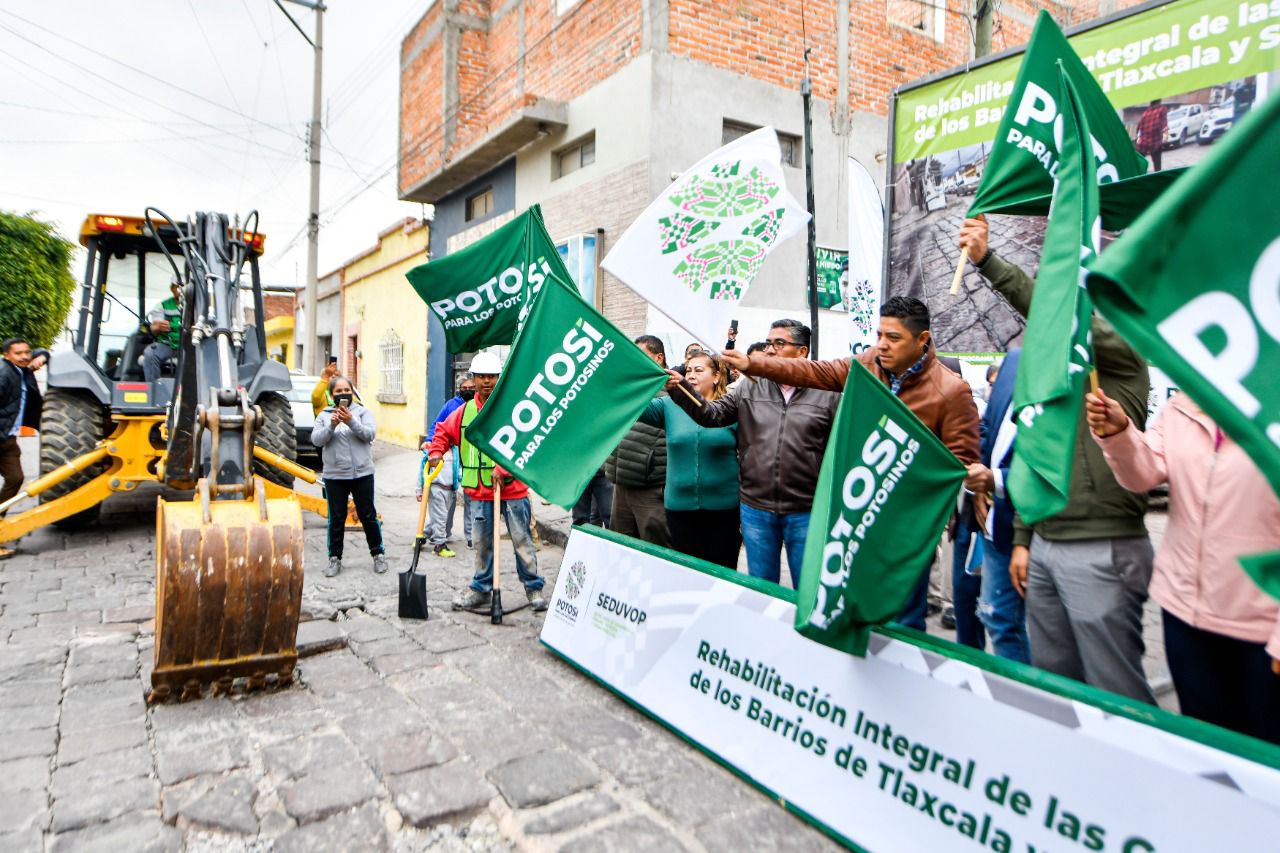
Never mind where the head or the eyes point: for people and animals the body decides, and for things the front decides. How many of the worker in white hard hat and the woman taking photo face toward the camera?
2

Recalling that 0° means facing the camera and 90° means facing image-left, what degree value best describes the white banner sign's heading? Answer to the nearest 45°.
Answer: approximately 45°

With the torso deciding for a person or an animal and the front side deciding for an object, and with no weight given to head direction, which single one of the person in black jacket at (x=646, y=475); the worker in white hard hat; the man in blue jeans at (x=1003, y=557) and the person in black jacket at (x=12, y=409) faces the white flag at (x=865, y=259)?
the person in black jacket at (x=12, y=409)

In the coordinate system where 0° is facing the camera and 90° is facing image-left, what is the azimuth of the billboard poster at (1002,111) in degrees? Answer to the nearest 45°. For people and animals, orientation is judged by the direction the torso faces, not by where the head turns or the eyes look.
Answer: approximately 45°

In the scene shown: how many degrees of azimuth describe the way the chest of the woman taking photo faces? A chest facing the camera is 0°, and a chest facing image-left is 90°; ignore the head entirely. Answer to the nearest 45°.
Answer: approximately 0°

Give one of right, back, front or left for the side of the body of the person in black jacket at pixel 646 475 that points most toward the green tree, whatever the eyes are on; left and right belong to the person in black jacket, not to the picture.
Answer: right

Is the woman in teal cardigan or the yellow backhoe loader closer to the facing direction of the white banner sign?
the yellow backhoe loader

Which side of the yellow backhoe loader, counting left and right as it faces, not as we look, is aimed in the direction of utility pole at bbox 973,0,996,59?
right

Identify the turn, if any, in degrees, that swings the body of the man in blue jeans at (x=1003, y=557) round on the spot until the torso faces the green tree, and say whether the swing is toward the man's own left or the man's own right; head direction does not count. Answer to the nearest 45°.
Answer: approximately 45° to the man's own right

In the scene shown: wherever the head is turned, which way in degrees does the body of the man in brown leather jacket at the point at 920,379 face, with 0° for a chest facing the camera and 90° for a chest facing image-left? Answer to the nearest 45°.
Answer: approximately 45°

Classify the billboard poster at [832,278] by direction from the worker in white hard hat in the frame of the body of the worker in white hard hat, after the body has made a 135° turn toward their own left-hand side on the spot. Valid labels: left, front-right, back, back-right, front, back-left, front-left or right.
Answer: front
